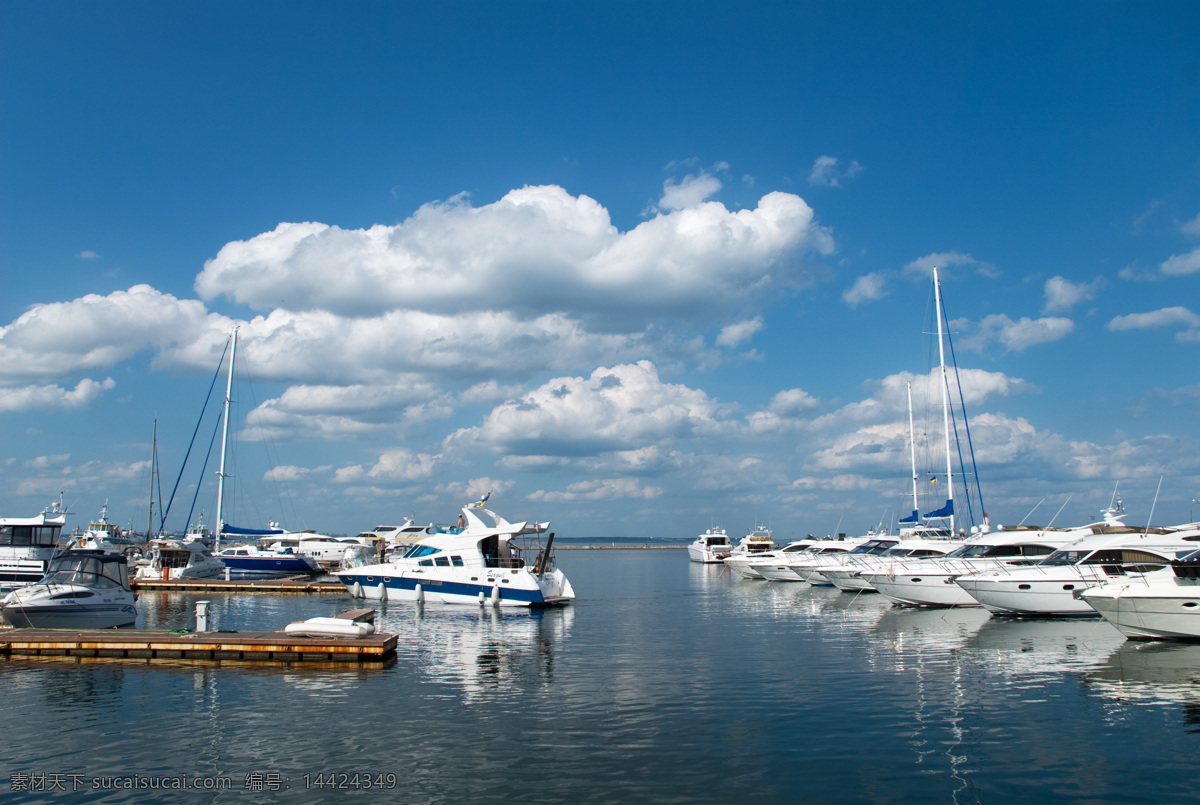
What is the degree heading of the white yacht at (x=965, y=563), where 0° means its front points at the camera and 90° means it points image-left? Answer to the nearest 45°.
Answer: approximately 90°

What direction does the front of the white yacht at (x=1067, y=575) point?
to the viewer's left

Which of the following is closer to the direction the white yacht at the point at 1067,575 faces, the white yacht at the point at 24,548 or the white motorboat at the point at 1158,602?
the white yacht

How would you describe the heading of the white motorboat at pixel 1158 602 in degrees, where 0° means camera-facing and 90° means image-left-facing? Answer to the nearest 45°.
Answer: approximately 90°

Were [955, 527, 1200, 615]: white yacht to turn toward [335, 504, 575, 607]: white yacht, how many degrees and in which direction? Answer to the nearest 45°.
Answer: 0° — it already faces it

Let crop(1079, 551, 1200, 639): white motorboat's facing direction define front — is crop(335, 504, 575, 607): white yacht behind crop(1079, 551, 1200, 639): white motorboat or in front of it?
in front
